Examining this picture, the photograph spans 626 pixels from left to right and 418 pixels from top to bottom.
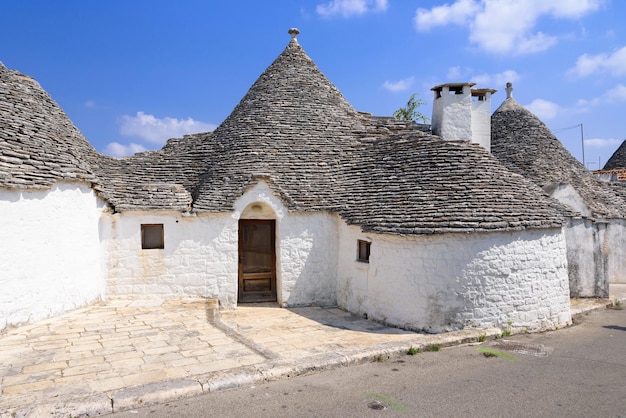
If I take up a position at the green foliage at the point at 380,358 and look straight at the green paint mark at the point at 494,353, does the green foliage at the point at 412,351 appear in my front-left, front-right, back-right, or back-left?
front-left

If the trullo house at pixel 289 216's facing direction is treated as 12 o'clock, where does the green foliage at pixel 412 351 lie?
The green foliage is roughly at 11 o'clock from the trullo house.

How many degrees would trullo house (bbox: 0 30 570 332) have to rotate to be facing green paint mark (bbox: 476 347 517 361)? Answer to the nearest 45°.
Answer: approximately 45° to its left

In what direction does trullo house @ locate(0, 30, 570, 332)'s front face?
toward the camera

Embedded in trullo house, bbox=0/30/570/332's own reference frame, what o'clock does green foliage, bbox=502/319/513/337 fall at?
The green foliage is roughly at 10 o'clock from the trullo house.

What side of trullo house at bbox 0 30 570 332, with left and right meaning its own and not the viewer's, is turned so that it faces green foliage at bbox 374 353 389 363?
front

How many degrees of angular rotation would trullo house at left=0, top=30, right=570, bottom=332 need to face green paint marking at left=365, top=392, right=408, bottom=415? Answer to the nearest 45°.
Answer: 0° — it already faces it

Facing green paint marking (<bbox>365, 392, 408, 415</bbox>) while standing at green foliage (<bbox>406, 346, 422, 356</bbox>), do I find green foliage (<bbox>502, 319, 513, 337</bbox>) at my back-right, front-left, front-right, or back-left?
back-left

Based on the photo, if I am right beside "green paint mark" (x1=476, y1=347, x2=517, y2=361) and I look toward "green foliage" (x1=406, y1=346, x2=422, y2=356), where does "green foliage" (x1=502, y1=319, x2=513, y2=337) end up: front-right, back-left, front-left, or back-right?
back-right

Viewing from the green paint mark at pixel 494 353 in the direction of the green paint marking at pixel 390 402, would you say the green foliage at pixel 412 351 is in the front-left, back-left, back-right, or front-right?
front-right
